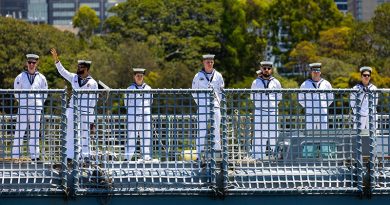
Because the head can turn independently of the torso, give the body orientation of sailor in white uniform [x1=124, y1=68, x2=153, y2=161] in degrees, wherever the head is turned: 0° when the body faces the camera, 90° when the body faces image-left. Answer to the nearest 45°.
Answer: approximately 0°
